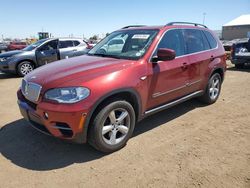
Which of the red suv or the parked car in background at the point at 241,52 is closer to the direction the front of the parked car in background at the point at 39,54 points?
the red suv

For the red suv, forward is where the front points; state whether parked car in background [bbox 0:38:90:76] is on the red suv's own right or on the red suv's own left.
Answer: on the red suv's own right

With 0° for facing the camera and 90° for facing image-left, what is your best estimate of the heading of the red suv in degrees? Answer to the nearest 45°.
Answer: approximately 45°

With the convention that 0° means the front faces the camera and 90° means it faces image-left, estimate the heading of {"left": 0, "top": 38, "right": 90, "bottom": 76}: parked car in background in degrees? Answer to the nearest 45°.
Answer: approximately 45°

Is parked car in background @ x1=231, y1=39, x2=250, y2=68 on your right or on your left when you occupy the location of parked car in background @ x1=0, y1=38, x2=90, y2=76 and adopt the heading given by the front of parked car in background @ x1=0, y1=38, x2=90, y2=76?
on your left

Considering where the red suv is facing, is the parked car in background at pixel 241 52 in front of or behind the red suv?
behind
